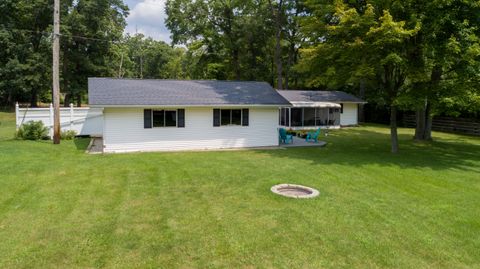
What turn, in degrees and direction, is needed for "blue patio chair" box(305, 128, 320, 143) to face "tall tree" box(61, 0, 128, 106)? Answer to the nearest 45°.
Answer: approximately 45° to its right

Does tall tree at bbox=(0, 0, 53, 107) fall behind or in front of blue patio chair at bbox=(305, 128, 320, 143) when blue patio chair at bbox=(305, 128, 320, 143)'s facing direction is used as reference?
in front

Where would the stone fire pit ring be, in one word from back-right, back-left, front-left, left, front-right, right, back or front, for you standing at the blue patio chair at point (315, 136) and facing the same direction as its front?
left

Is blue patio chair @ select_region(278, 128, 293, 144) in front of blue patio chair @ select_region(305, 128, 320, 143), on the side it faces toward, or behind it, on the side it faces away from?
in front

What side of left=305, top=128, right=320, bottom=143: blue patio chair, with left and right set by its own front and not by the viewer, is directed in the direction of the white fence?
front

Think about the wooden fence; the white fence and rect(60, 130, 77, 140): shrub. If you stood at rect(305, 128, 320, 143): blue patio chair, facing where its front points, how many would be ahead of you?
2

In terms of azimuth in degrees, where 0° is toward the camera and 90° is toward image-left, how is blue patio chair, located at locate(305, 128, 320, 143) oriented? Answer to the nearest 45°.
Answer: approximately 90°
